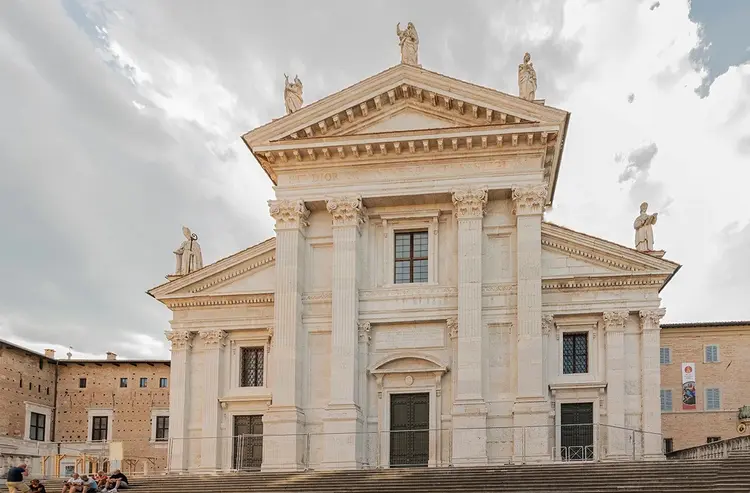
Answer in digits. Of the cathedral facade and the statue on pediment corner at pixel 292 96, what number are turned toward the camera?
2

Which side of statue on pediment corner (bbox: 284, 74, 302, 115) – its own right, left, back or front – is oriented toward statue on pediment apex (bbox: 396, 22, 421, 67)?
left

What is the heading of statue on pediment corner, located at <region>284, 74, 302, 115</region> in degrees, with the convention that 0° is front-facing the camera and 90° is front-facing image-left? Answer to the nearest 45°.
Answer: approximately 0°

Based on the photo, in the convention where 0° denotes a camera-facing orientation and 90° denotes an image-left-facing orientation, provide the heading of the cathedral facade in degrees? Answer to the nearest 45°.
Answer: approximately 0°
